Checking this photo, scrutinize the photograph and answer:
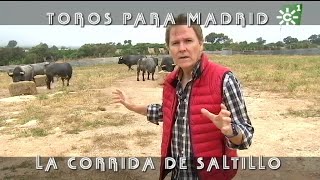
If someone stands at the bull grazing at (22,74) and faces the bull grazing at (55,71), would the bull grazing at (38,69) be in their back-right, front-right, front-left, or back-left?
front-left

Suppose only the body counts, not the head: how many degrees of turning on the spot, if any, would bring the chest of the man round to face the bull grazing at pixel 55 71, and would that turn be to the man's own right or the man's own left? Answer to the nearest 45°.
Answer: approximately 135° to the man's own right

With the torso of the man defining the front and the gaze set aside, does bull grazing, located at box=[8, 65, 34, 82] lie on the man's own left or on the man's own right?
on the man's own right

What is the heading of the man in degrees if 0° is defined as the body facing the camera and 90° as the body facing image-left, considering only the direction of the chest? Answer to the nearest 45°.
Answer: approximately 45°

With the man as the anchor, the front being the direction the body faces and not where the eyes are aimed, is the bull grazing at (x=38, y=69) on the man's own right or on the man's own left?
on the man's own right
